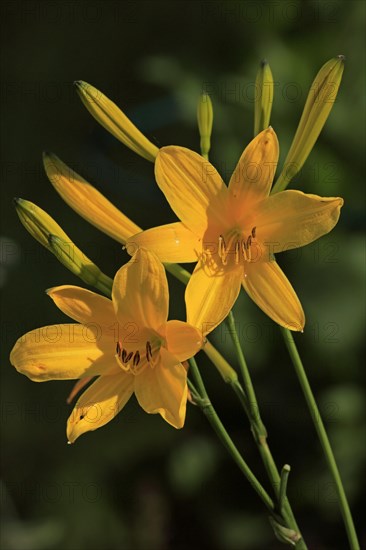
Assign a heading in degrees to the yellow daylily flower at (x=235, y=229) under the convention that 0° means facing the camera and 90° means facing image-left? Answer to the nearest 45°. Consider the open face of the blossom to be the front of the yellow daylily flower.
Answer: approximately 0°

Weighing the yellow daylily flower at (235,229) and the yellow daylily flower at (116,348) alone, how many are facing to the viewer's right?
0
